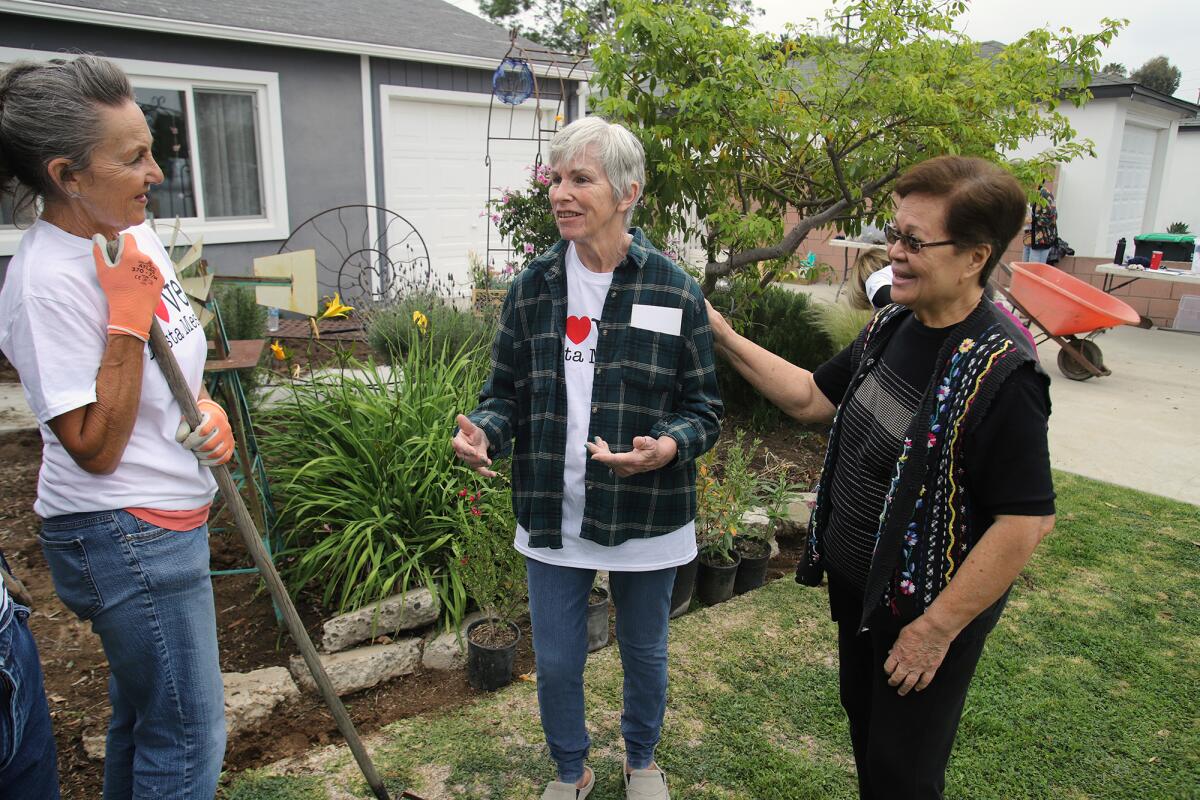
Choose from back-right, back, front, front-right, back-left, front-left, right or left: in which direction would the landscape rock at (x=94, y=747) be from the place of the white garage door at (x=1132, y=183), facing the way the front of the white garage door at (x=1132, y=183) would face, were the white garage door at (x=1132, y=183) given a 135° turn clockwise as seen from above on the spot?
left

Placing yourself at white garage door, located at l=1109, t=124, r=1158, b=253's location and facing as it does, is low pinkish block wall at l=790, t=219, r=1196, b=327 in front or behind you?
in front

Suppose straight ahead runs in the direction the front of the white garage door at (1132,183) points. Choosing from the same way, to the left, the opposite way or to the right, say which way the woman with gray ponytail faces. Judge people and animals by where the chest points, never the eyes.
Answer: to the left

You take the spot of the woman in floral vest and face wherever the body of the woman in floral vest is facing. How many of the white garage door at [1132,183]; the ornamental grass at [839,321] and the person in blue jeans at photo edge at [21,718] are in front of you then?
1

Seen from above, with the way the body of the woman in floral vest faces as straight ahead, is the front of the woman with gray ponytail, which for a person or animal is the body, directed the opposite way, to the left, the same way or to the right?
the opposite way

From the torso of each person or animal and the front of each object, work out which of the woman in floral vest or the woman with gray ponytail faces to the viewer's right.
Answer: the woman with gray ponytail

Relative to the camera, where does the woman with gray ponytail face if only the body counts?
to the viewer's right

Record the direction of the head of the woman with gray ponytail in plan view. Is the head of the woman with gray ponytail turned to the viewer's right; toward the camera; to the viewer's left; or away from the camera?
to the viewer's right

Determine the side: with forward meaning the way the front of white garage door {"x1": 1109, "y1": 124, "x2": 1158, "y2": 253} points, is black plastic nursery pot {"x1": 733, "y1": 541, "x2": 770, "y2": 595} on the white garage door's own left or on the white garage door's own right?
on the white garage door's own right

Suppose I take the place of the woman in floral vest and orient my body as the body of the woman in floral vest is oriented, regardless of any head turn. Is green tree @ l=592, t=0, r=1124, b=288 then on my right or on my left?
on my right

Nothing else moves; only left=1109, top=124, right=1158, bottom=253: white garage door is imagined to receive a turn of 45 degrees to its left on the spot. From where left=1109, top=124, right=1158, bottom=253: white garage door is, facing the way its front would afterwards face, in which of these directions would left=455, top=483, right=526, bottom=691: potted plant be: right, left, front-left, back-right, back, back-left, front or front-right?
right

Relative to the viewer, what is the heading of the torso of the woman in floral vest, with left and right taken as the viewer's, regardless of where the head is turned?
facing the viewer and to the left of the viewer
